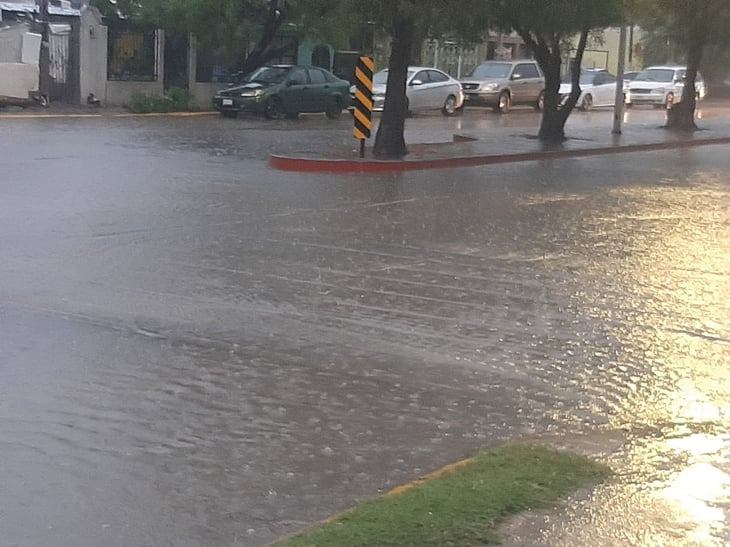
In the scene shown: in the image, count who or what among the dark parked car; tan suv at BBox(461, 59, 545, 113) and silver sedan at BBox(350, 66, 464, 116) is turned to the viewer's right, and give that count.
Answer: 0

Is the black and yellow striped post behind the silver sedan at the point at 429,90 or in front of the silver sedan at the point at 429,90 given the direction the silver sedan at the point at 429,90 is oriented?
in front

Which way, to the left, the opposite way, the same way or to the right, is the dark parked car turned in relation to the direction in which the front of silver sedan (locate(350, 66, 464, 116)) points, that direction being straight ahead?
the same way

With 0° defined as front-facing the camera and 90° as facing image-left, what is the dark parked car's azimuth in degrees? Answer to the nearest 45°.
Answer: approximately 45°

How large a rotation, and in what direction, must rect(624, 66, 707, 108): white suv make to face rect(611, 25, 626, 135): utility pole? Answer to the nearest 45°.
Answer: approximately 45° to its left

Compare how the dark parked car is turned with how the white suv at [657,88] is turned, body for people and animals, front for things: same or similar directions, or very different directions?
same or similar directions

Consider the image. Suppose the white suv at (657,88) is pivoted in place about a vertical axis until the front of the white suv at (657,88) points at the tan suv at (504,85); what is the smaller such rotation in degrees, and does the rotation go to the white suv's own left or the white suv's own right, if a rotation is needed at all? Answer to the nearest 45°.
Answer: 0° — it already faces it

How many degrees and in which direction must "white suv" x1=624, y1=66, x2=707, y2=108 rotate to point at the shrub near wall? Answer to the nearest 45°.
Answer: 0° — it already faces it

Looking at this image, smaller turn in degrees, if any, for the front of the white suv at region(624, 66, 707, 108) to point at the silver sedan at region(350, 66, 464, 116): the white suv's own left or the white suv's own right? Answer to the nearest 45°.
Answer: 0° — it already faces it

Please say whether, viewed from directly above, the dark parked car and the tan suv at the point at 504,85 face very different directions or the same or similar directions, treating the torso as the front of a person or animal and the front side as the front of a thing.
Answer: same or similar directions

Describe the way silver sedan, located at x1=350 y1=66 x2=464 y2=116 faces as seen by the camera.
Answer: facing the viewer and to the left of the viewer
